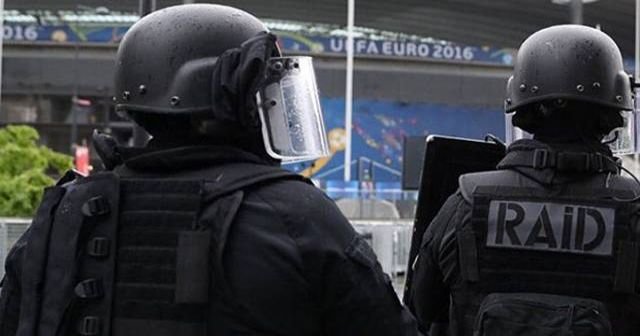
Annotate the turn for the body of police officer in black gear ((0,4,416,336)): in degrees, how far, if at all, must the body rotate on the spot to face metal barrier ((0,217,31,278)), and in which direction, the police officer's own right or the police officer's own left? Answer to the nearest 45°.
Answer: approximately 45° to the police officer's own left

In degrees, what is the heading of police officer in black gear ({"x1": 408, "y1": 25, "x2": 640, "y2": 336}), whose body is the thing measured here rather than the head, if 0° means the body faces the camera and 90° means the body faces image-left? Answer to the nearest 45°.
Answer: approximately 180°

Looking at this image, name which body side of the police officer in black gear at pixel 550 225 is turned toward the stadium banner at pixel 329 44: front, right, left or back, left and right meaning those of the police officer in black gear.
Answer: front

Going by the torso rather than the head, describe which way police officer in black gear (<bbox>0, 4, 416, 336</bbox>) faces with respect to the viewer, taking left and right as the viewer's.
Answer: facing away from the viewer and to the right of the viewer

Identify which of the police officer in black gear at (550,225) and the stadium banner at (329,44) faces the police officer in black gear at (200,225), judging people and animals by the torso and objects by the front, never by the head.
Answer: the stadium banner

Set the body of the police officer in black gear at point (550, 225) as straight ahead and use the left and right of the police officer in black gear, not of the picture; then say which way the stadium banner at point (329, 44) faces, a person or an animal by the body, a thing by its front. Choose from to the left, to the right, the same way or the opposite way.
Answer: the opposite way

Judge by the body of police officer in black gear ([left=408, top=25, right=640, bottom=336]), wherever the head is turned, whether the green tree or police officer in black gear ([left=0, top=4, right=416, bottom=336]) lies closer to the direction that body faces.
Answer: the green tree

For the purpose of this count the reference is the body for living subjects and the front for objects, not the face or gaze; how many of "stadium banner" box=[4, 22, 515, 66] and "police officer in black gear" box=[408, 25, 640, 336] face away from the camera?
1

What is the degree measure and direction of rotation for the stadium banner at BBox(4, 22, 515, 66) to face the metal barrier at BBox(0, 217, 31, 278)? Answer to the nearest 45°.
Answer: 0° — it already faces it

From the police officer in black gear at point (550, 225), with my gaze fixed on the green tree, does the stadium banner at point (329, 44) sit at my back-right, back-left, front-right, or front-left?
front-right

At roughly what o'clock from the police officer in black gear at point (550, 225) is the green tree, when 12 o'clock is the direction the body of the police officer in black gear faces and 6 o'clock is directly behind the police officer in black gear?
The green tree is roughly at 11 o'clock from the police officer in black gear.

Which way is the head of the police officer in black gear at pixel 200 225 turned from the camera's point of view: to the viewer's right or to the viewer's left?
to the viewer's right

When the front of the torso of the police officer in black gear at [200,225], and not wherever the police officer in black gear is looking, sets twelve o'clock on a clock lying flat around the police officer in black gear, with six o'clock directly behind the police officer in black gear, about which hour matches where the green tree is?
The green tree is roughly at 10 o'clock from the police officer in black gear.

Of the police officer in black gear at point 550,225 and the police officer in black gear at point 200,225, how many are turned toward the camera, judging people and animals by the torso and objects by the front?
0

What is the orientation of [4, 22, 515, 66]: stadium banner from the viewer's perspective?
toward the camera
